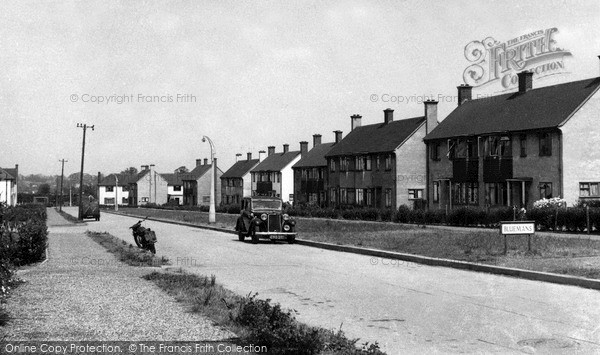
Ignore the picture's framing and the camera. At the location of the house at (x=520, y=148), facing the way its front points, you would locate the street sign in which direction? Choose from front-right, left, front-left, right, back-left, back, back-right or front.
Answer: front-left

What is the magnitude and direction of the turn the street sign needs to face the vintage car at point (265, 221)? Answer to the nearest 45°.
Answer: approximately 135° to its right

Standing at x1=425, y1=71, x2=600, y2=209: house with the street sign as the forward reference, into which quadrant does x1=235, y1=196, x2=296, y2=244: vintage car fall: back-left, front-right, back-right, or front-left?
front-right

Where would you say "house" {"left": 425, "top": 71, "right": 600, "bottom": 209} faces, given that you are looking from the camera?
facing the viewer and to the left of the viewer

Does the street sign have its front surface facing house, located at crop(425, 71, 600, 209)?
no

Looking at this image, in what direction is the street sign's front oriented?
toward the camera

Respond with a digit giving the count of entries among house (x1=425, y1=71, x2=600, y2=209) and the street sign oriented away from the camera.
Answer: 0

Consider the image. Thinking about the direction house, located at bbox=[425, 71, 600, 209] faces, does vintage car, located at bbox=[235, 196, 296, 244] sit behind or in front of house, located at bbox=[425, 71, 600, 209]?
in front
